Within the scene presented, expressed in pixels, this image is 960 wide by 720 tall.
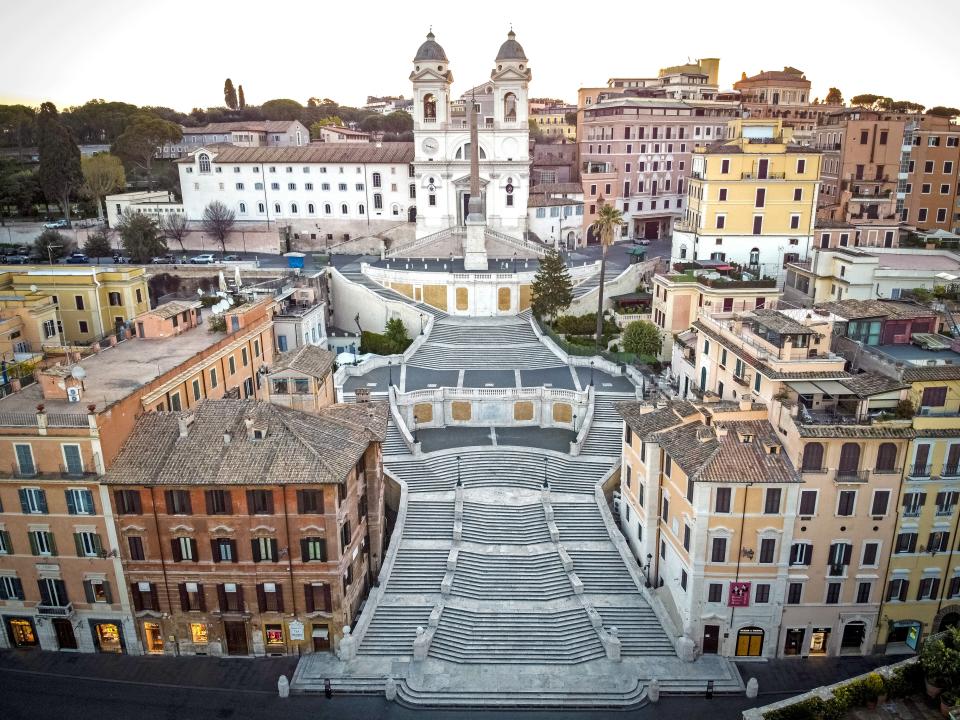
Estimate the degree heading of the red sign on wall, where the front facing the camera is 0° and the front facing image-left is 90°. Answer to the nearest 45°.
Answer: approximately 0°
